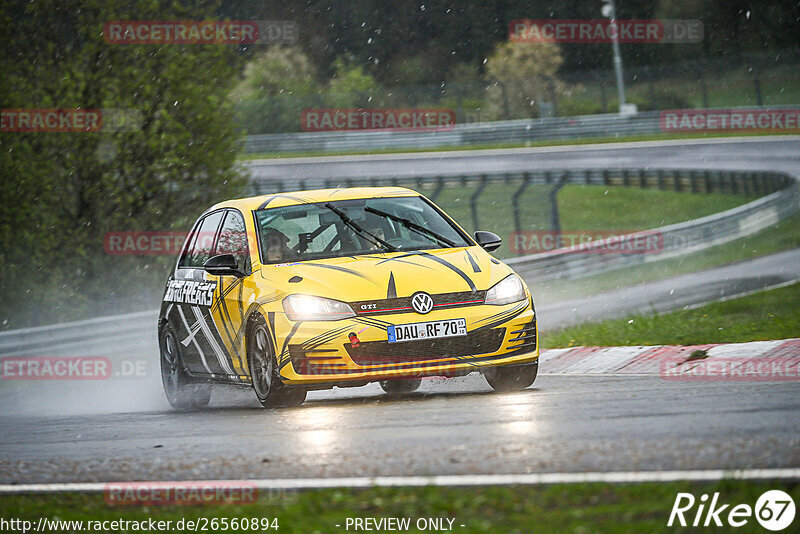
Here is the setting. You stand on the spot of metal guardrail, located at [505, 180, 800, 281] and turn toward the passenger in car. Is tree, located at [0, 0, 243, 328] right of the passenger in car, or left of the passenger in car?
right

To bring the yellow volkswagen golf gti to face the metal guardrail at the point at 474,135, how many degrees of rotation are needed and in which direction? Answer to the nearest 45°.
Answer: approximately 135° to its left

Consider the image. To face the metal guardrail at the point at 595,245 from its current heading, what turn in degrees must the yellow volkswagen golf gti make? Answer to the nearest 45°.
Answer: approximately 135° to its left

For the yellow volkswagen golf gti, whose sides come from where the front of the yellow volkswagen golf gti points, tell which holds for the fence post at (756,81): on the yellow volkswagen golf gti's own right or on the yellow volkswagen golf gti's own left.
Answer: on the yellow volkswagen golf gti's own left

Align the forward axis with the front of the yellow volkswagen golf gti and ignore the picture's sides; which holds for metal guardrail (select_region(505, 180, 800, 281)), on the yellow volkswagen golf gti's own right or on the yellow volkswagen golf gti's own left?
on the yellow volkswagen golf gti's own left

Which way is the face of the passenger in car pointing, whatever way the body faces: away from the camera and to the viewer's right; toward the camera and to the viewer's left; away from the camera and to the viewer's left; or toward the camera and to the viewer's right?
toward the camera and to the viewer's right

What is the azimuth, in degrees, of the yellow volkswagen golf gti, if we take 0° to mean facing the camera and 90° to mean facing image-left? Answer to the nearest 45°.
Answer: approximately 315°
